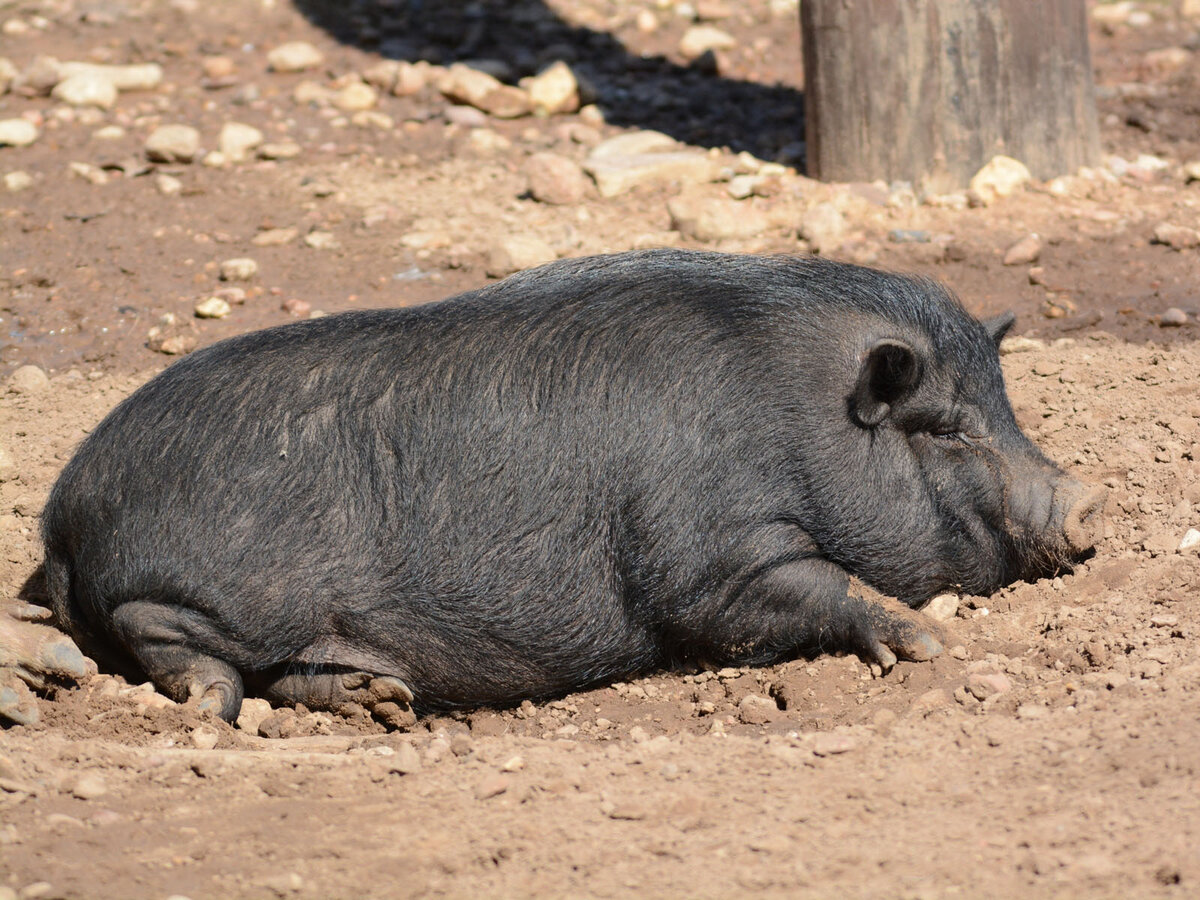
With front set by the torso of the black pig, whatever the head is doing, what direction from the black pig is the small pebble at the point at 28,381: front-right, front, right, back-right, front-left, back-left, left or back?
back-left

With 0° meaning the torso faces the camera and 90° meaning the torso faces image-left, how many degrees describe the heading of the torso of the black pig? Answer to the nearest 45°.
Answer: approximately 270°

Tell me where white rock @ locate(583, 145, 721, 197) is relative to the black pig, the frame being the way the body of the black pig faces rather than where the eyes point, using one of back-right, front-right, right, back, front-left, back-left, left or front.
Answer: left

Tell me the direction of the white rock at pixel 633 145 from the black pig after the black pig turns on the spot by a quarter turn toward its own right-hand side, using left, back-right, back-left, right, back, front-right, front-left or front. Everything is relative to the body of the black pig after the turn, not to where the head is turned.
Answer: back

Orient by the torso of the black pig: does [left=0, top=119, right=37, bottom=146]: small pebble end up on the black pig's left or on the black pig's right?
on the black pig's left

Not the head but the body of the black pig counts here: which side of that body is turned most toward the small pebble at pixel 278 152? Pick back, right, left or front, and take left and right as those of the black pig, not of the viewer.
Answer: left

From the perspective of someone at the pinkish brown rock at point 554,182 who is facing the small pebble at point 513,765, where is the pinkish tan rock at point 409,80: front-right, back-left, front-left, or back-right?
back-right

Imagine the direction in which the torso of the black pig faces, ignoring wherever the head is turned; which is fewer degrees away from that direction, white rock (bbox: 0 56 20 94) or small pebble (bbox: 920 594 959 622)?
the small pebble

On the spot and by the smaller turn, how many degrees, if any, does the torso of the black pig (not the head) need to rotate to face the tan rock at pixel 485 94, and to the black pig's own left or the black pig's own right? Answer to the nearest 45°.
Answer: approximately 90° to the black pig's own left

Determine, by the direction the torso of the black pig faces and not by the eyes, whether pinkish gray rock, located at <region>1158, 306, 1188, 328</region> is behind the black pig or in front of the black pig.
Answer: in front

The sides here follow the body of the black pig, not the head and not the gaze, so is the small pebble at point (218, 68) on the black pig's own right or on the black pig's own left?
on the black pig's own left

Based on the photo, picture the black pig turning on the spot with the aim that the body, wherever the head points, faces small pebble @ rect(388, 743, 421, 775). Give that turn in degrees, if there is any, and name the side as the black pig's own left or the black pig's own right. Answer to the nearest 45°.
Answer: approximately 90° to the black pig's own right
